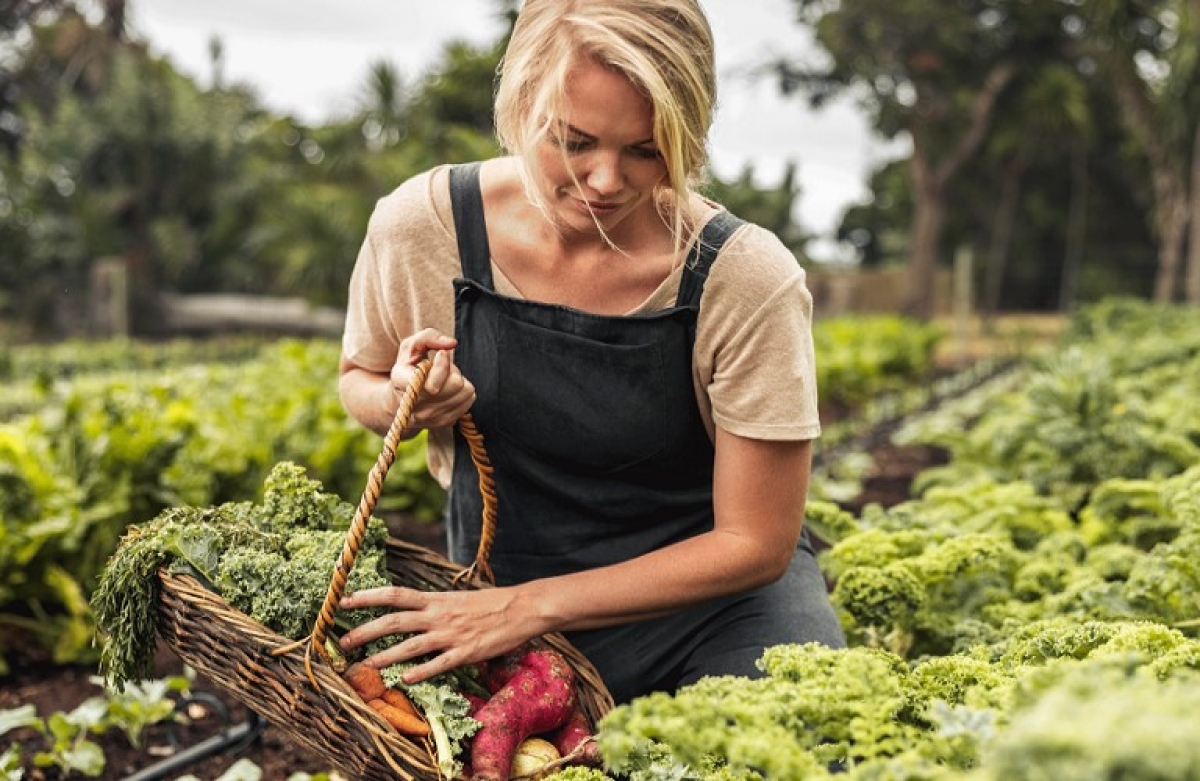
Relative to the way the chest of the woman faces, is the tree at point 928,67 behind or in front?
behind

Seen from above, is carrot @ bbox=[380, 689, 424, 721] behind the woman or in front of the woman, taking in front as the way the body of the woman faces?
in front

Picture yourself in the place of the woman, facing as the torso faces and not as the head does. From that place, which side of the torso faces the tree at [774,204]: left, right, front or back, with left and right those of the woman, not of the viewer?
back

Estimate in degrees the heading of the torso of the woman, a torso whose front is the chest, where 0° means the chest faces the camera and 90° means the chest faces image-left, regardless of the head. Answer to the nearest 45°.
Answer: approximately 0°

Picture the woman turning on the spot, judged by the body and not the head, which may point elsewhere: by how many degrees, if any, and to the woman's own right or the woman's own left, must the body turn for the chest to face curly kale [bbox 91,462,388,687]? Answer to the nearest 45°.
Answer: approximately 45° to the woman's own right

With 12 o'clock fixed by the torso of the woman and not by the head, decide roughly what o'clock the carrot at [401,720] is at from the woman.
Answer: The carrot is roughly at 1 o'clock from the woman.

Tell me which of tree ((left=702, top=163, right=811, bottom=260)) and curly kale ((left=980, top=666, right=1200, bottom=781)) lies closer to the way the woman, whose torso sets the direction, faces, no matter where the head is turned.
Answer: the curly kale

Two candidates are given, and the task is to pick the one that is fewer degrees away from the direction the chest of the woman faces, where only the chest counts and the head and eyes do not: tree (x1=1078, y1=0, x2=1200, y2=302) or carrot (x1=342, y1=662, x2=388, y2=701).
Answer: the carrot

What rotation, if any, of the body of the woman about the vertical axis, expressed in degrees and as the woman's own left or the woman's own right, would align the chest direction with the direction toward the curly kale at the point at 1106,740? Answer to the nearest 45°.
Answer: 0° — they already face it

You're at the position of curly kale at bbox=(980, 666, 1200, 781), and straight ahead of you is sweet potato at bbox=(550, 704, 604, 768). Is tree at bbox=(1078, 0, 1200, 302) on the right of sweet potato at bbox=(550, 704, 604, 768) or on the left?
right
